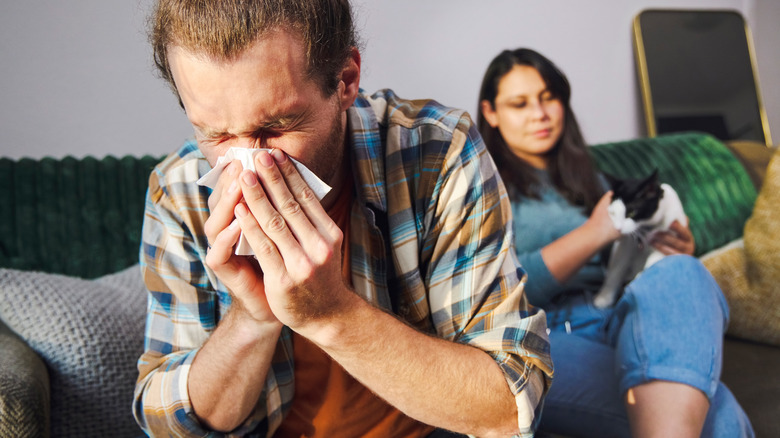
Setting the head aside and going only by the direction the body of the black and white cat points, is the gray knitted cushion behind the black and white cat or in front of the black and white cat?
in front

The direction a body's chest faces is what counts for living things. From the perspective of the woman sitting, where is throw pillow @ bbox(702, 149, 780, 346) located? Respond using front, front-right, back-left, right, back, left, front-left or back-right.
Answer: left

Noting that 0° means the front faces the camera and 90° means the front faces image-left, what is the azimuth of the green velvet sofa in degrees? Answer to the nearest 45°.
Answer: approximately 0°

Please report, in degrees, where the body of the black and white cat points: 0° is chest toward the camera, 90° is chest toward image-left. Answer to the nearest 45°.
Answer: approximately 45°
